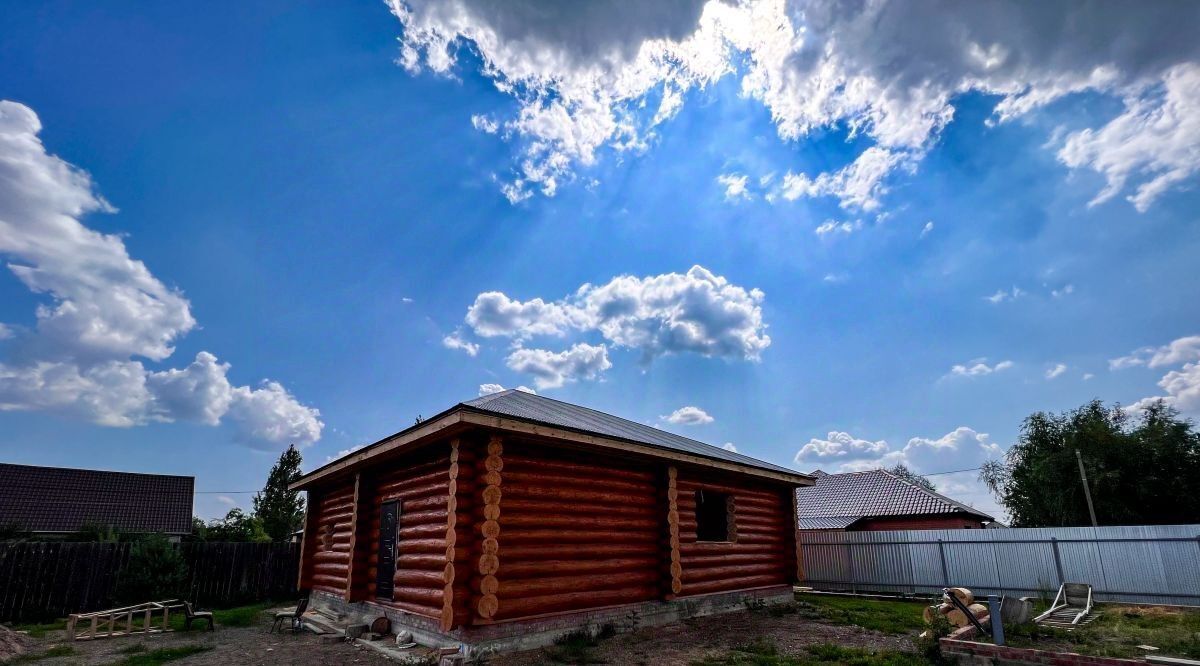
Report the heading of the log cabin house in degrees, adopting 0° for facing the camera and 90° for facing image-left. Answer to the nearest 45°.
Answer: approximately 45°

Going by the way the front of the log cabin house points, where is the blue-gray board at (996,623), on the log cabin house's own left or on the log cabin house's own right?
on the log cabin house's own left

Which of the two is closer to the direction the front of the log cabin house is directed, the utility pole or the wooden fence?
the wooden fence

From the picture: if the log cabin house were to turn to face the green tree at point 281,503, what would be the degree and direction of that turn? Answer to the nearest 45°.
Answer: approximately 90° to its right

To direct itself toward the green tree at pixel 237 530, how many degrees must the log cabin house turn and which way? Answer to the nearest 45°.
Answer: approximately 90° to its right

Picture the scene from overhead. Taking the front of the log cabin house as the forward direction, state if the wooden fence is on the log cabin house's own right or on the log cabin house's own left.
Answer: on the log cabin house's own right

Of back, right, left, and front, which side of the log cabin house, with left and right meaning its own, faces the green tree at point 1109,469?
back

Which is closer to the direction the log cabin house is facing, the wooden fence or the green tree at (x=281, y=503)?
the wooden fence
